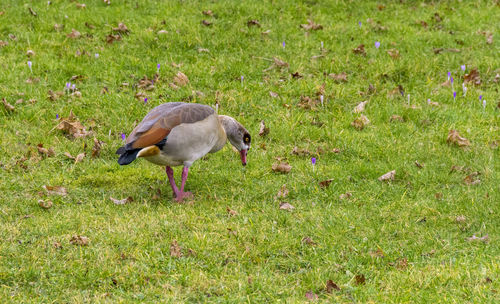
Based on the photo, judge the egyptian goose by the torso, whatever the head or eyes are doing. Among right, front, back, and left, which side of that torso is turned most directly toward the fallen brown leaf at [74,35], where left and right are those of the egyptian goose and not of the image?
left

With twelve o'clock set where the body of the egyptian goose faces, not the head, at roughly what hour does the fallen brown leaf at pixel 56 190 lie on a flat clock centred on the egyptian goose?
The fallen brown leaf is roughly at 6 o'clock from the egyptian goose.

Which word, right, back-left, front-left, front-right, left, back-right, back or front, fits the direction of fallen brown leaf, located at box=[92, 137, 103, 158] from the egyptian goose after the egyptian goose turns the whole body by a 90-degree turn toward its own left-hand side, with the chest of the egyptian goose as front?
front-left

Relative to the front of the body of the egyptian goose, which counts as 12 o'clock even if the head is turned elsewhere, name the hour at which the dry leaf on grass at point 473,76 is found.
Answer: The dry leaf on grass is roughly at 11 o'clock from the egyptian goose.

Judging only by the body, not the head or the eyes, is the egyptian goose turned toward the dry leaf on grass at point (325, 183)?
yes

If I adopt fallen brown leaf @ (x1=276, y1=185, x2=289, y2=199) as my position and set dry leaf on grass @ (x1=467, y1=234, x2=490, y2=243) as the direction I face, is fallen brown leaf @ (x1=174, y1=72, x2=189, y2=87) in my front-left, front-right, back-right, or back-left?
back-left

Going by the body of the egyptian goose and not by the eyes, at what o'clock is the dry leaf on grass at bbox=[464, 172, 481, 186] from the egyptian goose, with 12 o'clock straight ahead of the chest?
The dry leaf on grass is roughly at 12 o'clock from the egyptian goose.

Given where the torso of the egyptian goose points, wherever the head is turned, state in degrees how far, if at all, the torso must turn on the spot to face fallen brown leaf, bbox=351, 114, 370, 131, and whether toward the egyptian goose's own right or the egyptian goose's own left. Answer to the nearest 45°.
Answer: approximately 45° to the egyptian goose's own left

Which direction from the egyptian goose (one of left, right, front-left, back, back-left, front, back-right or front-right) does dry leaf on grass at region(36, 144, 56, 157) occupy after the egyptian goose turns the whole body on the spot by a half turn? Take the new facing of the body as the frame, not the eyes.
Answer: front-right

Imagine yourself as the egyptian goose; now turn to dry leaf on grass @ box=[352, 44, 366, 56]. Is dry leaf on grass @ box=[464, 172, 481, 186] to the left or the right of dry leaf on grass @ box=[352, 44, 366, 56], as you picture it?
right

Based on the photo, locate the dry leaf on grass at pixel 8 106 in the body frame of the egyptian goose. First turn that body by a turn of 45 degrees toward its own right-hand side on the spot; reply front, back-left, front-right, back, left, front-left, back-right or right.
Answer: back

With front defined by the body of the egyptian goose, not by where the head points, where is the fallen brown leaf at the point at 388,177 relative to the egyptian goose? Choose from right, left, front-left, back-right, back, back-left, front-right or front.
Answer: front

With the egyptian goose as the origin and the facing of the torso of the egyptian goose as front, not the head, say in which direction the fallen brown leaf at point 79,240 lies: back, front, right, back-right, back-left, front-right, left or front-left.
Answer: back-right

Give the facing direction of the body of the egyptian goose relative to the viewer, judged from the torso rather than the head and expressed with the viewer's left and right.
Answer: facing to the right of the viewer
